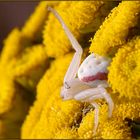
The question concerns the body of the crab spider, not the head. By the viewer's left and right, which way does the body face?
facing to the left of the viewer
